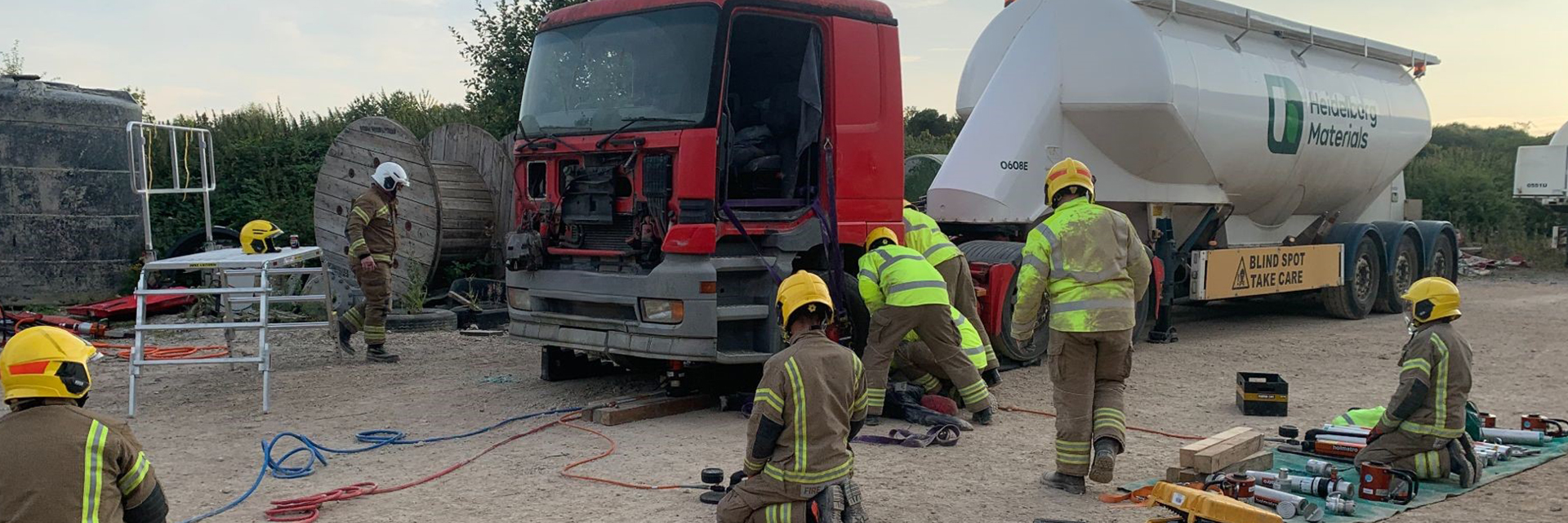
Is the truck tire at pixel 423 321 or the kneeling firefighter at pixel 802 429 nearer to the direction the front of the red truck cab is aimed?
the kneeling firefighter

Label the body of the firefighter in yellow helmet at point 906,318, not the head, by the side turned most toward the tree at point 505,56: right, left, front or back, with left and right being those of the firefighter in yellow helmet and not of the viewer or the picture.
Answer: front

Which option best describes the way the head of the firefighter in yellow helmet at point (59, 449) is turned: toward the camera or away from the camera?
away from the camera

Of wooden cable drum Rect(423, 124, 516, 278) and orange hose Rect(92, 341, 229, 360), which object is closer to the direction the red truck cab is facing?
the orange hose

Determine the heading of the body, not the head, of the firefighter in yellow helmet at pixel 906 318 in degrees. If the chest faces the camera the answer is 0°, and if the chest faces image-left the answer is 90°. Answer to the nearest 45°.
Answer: approximately 135°

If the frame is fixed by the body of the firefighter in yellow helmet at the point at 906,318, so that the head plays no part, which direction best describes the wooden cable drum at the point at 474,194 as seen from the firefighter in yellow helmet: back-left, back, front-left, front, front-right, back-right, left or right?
front

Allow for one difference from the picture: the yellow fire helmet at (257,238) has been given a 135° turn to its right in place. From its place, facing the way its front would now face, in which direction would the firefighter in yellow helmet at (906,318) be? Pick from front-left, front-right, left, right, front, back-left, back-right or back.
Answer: left

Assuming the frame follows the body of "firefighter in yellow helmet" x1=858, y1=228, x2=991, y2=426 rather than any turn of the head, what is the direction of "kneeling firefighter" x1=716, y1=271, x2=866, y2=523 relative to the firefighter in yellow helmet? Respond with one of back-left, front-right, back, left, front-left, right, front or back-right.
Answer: back-left

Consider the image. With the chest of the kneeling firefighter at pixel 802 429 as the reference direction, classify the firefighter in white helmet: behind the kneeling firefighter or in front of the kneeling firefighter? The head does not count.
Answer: in front

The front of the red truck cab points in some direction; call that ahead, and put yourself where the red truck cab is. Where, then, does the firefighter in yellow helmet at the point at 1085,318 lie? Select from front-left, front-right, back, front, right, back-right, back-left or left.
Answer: left

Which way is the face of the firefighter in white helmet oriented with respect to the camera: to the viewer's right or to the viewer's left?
to the viewer's right

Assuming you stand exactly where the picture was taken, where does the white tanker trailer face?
facing the viewer and to the left of the viewer
